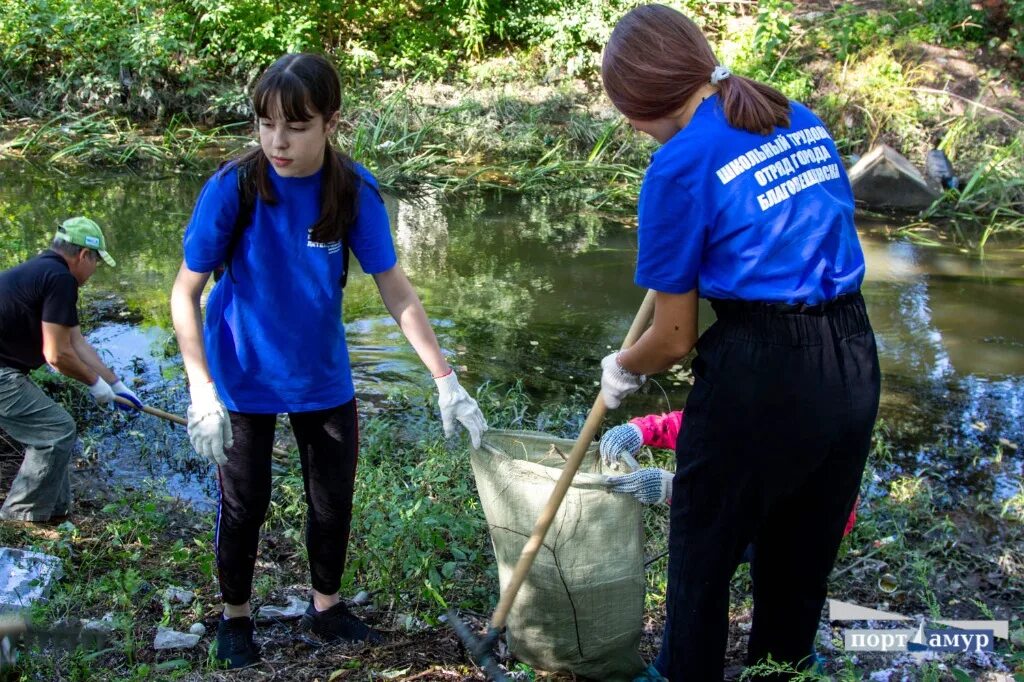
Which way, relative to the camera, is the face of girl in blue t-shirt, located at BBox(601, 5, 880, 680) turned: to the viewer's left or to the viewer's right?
to the viewer's left

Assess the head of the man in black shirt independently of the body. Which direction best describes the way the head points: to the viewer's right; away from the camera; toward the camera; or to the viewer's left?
to the viewer's right

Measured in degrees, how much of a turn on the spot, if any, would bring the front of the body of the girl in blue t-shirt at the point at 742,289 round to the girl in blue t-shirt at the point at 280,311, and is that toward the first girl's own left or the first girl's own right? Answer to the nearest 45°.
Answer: approximately 45° to the first girl's own left

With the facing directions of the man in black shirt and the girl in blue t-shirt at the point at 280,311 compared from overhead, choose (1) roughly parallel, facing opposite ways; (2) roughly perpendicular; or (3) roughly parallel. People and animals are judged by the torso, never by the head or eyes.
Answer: roughly perpendicular

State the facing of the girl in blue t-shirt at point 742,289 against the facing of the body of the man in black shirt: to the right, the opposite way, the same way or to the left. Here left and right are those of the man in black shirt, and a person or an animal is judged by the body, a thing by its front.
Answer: to the left

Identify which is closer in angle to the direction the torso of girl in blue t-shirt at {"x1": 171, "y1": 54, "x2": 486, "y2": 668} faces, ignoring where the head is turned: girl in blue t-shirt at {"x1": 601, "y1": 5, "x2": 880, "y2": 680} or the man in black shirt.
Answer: the girl in blue t-shirt

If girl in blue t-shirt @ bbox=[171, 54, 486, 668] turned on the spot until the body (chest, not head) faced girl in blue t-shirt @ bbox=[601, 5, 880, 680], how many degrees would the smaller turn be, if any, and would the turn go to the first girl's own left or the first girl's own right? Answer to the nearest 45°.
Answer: approximately 45° to the first girl's own left

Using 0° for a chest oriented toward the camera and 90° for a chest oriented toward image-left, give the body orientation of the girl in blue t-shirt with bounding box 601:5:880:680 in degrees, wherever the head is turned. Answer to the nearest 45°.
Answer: approximately 135°

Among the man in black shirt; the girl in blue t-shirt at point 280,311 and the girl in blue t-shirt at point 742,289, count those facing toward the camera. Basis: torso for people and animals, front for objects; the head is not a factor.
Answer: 1

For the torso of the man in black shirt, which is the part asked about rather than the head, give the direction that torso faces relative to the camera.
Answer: to the viewer's right

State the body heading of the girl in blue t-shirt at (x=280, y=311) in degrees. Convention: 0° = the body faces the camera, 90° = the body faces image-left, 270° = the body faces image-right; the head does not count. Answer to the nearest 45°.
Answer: approximately 0°
